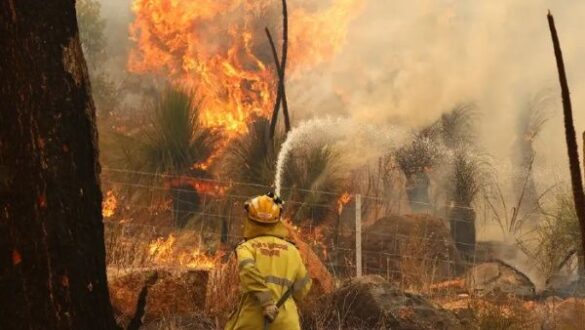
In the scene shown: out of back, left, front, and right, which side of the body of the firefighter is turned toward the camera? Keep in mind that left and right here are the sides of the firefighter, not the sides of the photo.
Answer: back

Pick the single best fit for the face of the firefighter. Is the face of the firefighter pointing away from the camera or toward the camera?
away from the camera

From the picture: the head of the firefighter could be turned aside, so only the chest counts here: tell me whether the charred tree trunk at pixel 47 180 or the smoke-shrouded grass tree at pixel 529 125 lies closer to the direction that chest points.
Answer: the smoke-shrouded grass tree

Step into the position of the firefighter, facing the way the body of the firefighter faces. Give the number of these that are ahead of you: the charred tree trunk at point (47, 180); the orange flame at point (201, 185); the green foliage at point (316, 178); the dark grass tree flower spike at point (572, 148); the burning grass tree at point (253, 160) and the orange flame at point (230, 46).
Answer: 4

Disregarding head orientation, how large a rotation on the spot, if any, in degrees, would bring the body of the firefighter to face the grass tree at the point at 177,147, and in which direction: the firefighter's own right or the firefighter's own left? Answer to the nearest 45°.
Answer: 0° — they already face it

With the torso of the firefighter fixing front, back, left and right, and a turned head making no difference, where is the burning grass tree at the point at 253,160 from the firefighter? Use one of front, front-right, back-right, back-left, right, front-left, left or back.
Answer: front

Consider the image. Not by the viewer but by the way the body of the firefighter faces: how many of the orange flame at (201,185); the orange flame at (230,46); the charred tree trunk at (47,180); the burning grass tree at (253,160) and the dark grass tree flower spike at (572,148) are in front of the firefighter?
3

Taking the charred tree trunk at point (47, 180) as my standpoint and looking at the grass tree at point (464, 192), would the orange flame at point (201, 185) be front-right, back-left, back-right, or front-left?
front-left

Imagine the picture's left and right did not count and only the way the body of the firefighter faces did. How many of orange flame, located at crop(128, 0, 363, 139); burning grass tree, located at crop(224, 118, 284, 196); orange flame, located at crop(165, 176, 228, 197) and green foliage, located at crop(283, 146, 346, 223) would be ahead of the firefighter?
4

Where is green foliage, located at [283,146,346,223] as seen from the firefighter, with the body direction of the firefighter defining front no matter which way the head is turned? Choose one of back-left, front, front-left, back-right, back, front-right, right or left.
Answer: front

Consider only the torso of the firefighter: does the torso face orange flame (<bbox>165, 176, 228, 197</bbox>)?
yes

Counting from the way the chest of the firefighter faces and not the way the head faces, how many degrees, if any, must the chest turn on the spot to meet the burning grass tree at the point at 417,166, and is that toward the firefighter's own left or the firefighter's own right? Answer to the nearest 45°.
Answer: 0° — they already face it

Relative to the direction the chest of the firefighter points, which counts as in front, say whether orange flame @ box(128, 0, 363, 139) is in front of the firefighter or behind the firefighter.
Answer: in front

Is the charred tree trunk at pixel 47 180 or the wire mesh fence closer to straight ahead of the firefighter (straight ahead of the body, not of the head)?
the wire mesh fence

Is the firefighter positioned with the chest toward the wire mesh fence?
yes
